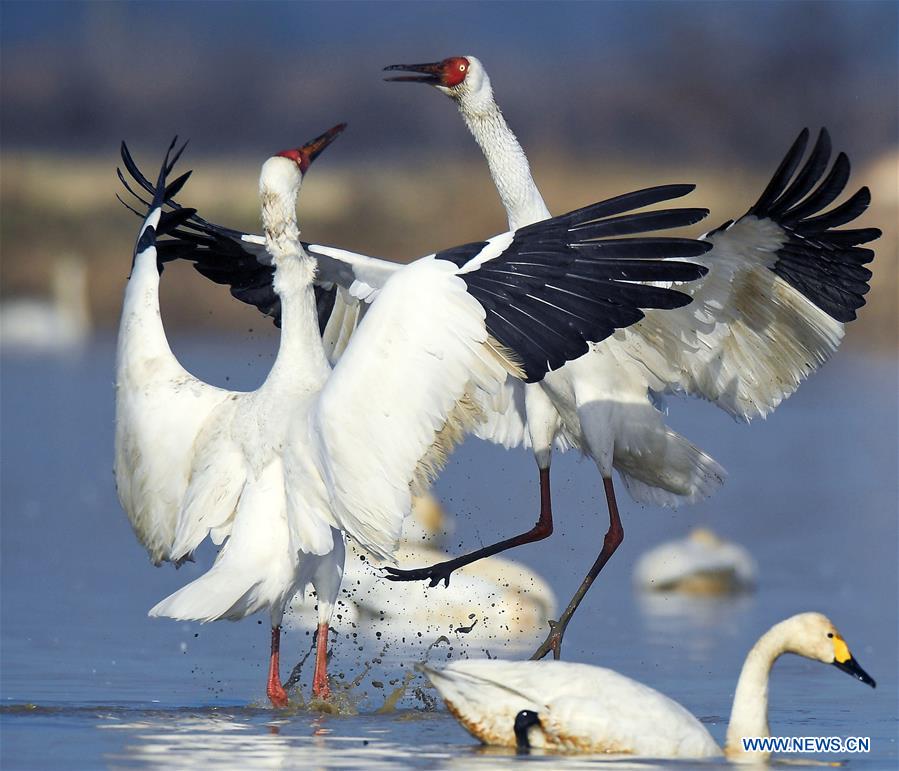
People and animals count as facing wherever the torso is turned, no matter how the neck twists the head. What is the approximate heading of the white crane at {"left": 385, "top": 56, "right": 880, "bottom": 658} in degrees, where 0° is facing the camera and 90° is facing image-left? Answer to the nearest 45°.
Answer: approximately 45°

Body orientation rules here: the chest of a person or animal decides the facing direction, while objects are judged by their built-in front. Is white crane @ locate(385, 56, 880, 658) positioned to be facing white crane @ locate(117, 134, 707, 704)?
yes

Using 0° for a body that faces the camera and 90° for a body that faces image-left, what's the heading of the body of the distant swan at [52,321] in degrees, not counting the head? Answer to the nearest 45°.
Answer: approximately 270°

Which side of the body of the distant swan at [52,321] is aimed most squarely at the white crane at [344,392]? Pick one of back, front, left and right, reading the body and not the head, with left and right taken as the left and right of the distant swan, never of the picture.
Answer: right

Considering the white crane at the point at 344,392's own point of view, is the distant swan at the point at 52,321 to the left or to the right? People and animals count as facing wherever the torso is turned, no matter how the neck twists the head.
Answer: on its left

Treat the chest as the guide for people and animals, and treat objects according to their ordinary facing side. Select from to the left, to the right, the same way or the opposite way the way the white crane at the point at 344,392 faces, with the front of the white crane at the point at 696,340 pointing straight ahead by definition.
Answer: the opposite way

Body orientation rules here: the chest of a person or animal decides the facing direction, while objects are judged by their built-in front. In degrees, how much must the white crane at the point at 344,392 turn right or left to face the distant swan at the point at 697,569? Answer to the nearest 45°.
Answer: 0° — it already faces it

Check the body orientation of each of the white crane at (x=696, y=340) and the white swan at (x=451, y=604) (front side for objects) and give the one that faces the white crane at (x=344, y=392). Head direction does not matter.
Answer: the white crane at (x=696, y=340)

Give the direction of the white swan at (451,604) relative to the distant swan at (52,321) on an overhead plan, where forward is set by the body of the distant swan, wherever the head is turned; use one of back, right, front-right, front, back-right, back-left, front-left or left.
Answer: right

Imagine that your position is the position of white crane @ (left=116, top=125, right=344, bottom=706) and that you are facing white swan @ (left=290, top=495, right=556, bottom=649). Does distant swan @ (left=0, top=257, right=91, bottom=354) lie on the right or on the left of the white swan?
left

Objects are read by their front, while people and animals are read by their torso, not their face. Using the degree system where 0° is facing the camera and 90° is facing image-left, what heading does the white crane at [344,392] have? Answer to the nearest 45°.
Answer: approximately 225°

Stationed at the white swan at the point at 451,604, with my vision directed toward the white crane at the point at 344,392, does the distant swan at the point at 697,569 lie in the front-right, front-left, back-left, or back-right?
back-left
